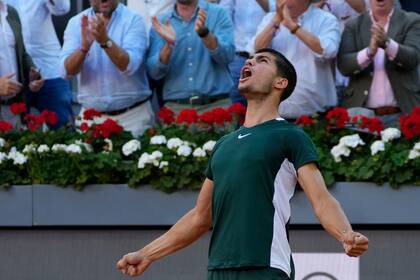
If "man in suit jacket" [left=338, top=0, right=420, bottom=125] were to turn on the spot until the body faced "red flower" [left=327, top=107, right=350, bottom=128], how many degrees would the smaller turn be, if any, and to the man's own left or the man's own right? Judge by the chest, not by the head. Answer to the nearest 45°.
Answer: approximately 45° to the man's own right

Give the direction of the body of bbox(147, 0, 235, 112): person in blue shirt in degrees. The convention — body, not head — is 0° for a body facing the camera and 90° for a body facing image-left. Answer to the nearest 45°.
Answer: approximately 0°

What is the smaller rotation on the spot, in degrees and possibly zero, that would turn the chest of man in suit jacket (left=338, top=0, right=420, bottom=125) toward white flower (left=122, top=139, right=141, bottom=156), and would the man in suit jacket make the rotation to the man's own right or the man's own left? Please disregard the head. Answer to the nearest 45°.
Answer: approximately 90° to the man's own right

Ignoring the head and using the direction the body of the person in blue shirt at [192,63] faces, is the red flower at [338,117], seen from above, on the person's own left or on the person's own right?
on the person's own left

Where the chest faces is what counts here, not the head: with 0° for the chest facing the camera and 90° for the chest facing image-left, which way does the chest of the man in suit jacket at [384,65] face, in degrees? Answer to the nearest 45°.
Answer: approximately 0°

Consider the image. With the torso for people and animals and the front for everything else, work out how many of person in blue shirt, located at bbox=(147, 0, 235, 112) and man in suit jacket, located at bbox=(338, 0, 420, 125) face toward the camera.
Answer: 2

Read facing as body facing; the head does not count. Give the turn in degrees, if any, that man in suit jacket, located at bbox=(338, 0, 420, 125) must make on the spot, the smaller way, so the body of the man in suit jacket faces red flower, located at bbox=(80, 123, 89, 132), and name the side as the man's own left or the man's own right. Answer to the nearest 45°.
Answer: approximately 90° to the man's own right
